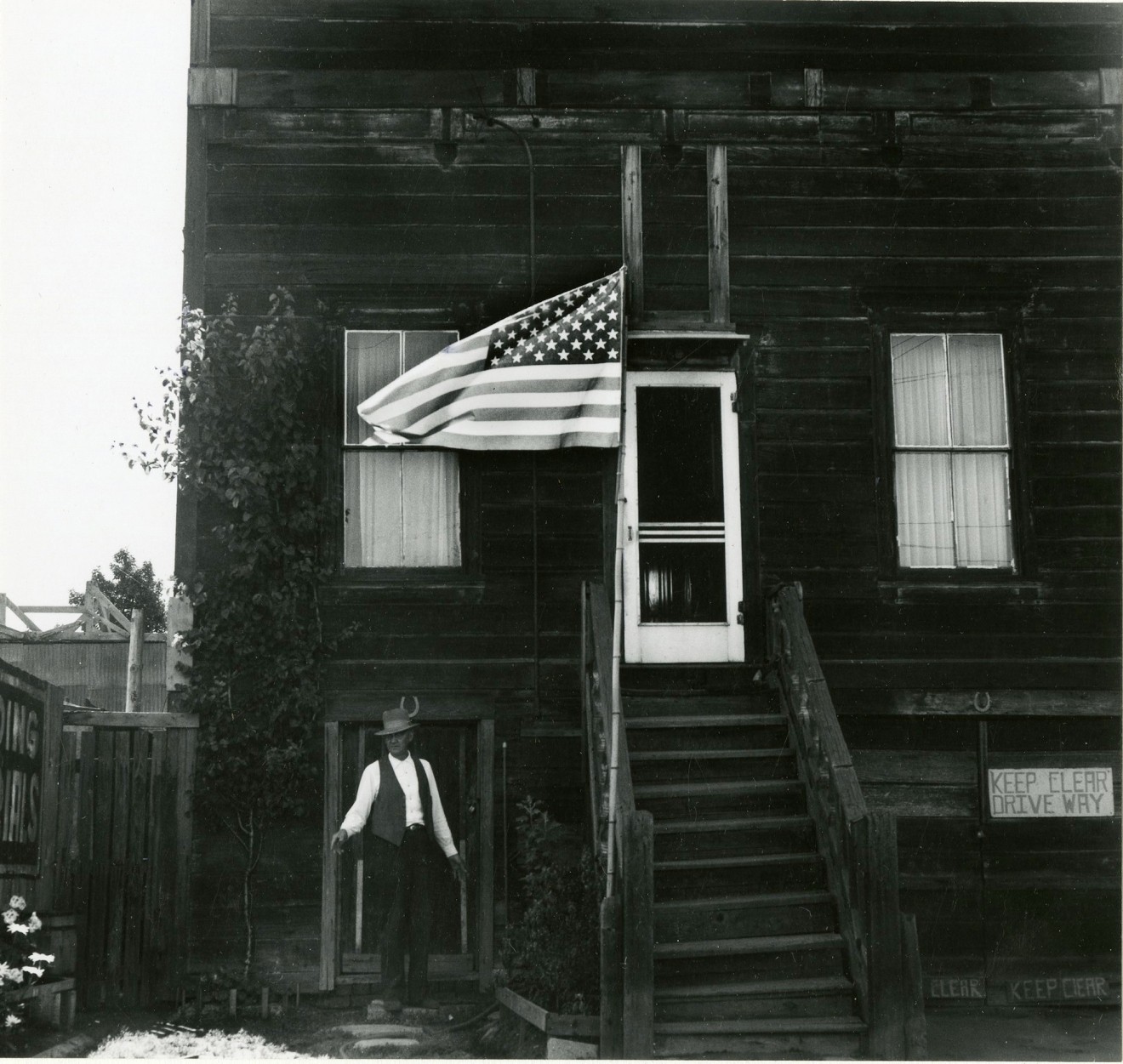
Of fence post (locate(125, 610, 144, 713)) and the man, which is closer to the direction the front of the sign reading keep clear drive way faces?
the man

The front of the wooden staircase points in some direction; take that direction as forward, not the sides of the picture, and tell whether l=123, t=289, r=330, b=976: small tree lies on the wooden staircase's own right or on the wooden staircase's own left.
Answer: on the wooden staircase's own right

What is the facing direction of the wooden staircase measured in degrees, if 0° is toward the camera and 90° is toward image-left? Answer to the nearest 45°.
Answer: approximately 0°

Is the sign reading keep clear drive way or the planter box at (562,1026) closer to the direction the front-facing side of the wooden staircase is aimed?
the planter box

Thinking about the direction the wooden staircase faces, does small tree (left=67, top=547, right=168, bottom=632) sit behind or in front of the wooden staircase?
behind

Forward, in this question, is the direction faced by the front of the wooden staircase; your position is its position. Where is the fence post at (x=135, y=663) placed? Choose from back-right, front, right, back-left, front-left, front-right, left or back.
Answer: back-right

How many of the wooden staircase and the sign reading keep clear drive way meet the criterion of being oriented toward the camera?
2
